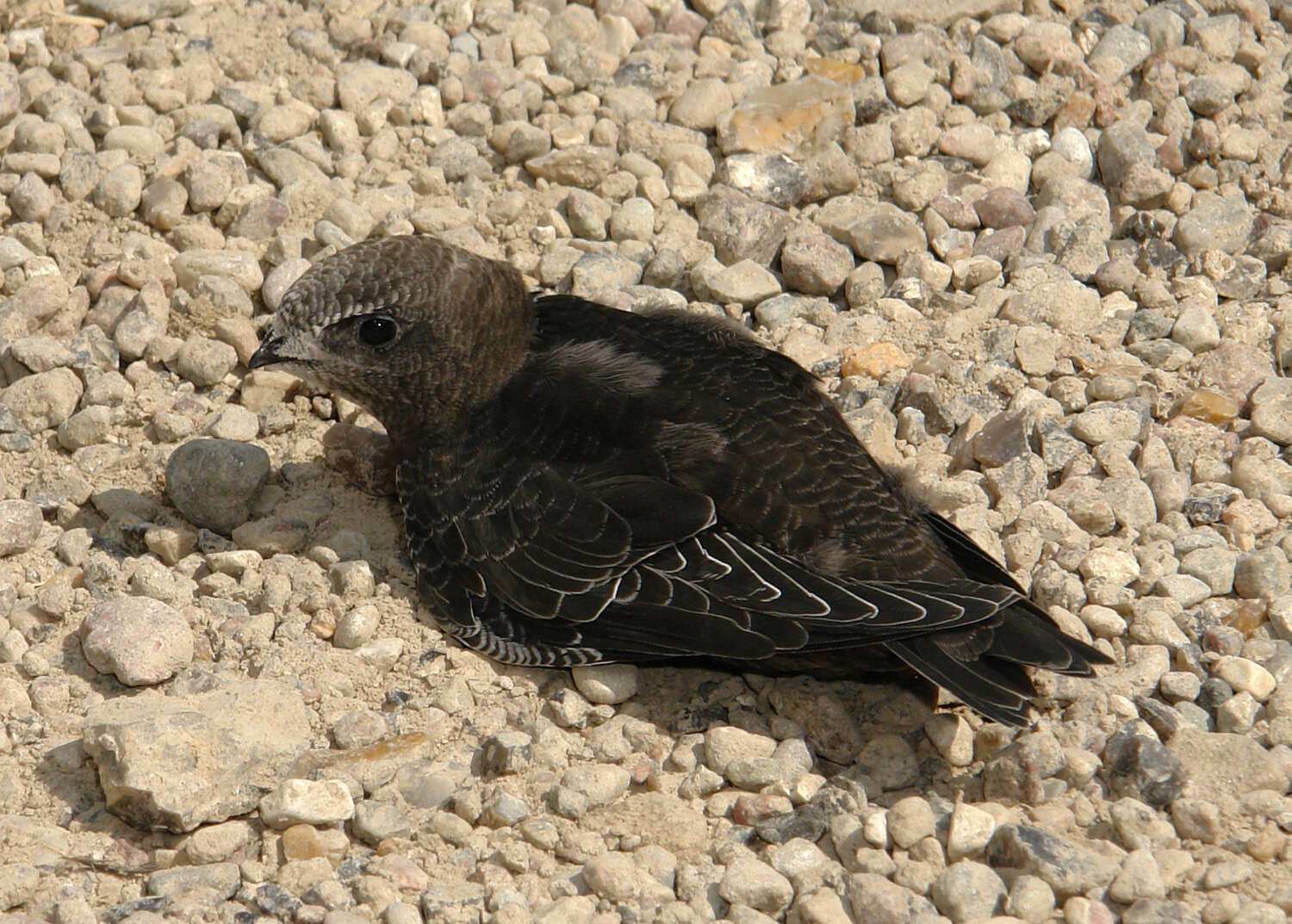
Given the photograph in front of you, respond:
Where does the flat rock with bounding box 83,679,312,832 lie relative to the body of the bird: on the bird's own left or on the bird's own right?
on the bird's own left

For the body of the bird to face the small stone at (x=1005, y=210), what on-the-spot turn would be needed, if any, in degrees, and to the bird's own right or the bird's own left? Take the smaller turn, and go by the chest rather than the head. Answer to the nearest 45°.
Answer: approximately 135° to the bird's own right

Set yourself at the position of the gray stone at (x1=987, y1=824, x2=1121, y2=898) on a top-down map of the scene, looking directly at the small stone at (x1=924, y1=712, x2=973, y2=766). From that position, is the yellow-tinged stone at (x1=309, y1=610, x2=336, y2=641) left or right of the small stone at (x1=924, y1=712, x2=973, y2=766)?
left

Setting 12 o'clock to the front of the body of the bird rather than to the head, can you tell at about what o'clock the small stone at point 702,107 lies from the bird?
The small stone is roughly at 3 o'clock from the bird.

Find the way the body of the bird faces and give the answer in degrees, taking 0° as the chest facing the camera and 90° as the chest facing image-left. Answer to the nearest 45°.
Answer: approximately 90°

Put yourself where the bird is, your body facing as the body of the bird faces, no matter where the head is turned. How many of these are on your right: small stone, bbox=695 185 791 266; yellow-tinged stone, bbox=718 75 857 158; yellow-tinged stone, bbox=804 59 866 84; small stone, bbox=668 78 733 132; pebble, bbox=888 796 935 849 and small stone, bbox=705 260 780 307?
5

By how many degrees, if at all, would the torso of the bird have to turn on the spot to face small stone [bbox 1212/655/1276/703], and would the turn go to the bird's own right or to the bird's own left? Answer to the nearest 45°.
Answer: approximately 180°

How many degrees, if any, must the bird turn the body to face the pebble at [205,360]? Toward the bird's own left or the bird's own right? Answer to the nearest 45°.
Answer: approximately 45° to the bird's own right

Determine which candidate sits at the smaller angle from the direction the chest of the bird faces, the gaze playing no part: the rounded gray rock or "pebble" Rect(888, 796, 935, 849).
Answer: the rounded gray rock

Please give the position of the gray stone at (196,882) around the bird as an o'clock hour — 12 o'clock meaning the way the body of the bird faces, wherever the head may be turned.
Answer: The gray stone is roughly at 10 o'clock from the bird.
